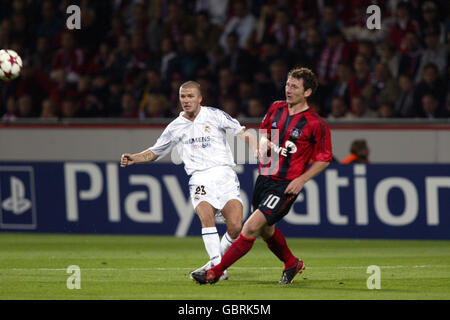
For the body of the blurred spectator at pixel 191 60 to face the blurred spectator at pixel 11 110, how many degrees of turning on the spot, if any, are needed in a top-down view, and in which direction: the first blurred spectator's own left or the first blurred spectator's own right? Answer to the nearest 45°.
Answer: approximately 90° to the first blurred spectator's own right

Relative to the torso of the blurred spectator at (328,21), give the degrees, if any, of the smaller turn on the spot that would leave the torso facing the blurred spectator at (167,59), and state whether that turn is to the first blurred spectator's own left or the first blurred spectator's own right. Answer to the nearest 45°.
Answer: approximately 90° to the first blurred spectator's own right

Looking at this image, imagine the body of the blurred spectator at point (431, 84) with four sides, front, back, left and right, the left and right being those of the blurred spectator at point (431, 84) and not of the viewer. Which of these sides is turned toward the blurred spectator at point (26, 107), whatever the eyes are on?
right

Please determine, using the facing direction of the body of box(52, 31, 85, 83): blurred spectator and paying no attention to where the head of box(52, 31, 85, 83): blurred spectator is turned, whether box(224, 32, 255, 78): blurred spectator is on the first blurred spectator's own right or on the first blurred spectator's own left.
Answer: on the first blurred spectator's own left

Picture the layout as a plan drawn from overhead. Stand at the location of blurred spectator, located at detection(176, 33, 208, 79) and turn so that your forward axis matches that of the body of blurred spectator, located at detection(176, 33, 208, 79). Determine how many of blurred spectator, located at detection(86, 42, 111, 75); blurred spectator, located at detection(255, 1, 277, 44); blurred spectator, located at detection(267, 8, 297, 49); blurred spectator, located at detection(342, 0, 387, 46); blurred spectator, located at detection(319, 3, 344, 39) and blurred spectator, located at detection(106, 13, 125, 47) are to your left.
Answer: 4
